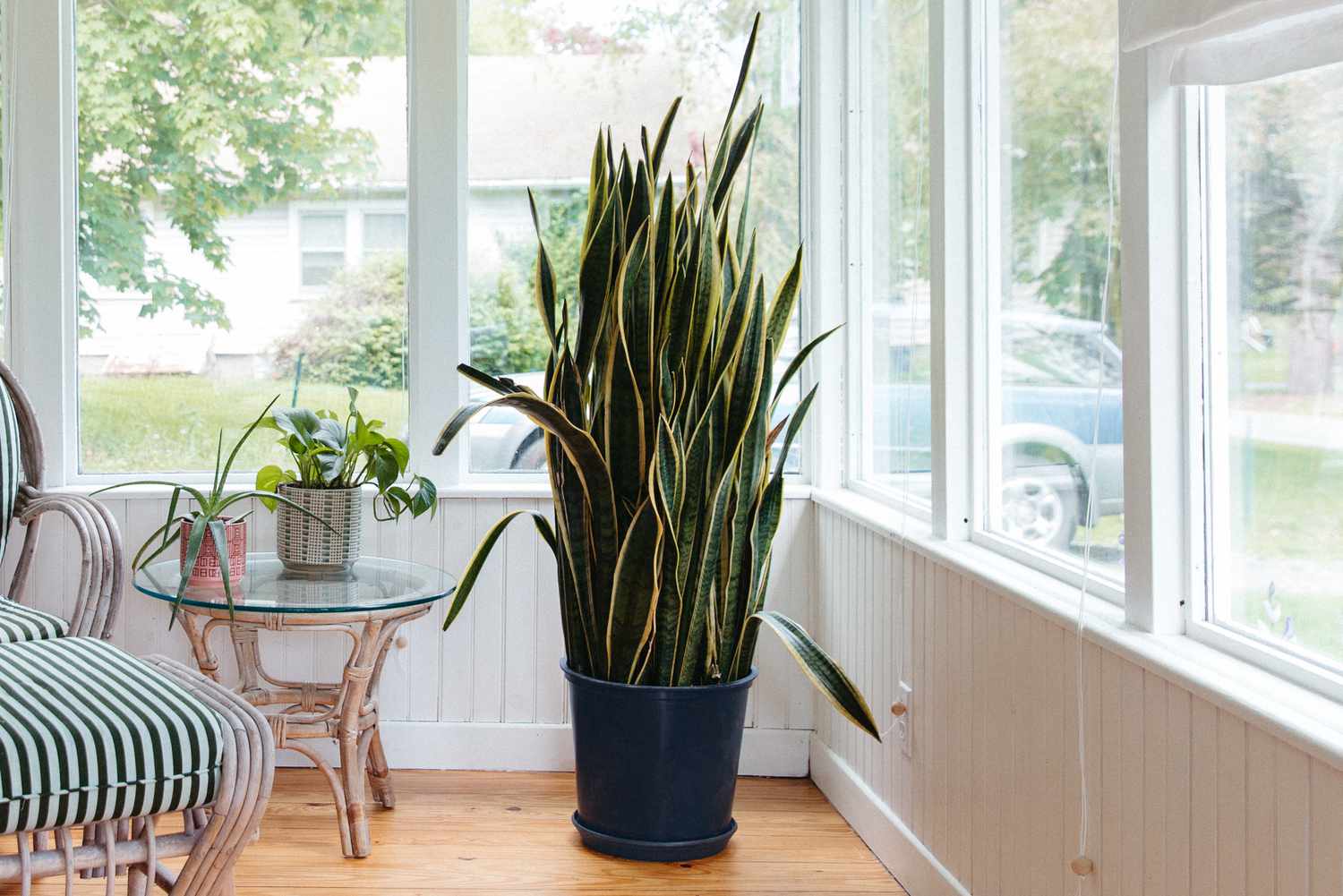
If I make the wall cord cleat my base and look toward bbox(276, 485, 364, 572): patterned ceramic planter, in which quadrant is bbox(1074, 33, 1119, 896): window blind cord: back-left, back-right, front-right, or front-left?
back-left

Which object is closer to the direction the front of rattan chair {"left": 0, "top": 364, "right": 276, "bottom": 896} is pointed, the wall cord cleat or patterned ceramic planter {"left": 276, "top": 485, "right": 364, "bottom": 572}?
the wall cord cleat

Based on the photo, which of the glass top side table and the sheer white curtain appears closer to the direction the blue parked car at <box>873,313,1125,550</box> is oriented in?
the glass top side table

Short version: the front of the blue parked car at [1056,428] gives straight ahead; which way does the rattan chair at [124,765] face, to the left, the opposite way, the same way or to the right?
the opposite way

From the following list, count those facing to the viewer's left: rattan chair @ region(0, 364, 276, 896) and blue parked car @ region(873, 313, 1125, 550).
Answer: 1

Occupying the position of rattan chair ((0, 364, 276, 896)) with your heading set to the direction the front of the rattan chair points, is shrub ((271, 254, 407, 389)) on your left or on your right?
on your left

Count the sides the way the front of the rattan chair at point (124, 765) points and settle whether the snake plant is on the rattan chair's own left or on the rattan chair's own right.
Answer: on the rattan chair's own left

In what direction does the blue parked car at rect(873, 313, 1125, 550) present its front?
to the viewer's left
